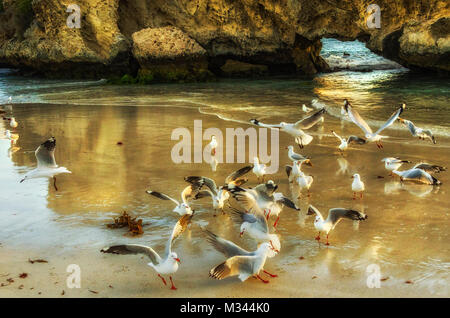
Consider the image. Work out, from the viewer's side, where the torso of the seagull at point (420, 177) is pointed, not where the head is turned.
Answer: to the viewer's left

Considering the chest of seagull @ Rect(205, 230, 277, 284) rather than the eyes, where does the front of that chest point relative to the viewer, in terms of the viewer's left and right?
facing to the right of the viewer

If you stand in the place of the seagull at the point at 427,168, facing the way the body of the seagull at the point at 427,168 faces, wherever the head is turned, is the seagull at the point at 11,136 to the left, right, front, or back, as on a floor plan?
front

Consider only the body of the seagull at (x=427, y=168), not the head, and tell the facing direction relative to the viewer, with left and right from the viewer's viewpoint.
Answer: facing to the left of the viewer

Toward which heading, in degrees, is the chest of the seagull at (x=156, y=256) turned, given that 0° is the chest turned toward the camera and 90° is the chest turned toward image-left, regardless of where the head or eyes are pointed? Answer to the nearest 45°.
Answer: approximately 315°

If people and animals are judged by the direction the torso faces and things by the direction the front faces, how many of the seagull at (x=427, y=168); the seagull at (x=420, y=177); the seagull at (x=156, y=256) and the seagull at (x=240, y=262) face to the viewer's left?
2

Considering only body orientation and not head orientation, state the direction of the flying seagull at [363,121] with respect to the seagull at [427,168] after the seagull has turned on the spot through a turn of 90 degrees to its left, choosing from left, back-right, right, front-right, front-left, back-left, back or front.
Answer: back-right

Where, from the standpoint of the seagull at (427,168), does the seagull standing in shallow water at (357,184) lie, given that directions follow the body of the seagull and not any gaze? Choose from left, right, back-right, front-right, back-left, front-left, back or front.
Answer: front-left

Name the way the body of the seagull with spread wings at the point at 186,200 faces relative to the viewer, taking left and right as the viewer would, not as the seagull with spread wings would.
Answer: facing the viewer and to the right of the viewer
